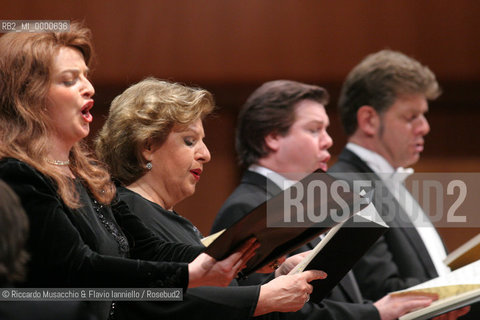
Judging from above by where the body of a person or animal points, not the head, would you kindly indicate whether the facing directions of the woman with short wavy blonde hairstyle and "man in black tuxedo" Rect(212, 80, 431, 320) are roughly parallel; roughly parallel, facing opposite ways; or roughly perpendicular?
roughly parallel

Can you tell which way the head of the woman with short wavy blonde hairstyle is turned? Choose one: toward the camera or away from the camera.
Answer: toward the camera

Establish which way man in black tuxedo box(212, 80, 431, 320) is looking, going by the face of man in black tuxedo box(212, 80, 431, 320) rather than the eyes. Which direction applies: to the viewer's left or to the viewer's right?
to the viewer's right

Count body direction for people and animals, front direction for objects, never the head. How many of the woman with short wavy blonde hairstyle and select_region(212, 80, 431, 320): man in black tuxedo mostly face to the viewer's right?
2

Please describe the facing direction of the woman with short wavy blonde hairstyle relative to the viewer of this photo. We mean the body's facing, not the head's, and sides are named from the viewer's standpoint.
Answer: facing to the right of the viewer

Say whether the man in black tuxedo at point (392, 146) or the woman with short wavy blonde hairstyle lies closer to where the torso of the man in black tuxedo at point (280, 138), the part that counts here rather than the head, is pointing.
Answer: the man in black tuxedo

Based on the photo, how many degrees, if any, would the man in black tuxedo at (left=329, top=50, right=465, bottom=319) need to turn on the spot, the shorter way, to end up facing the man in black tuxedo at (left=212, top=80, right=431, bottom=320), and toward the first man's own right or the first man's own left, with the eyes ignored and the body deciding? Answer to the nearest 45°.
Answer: approximately 135° to the first man's own right

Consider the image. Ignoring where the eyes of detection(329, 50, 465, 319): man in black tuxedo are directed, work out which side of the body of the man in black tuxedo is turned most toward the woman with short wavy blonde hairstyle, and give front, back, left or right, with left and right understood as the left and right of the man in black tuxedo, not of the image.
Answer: right

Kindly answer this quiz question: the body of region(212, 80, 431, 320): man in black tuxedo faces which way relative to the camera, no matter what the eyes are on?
to the viewer's right

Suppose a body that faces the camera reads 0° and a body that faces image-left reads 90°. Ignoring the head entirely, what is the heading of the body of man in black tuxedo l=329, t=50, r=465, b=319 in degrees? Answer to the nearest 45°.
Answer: approximately 270°
